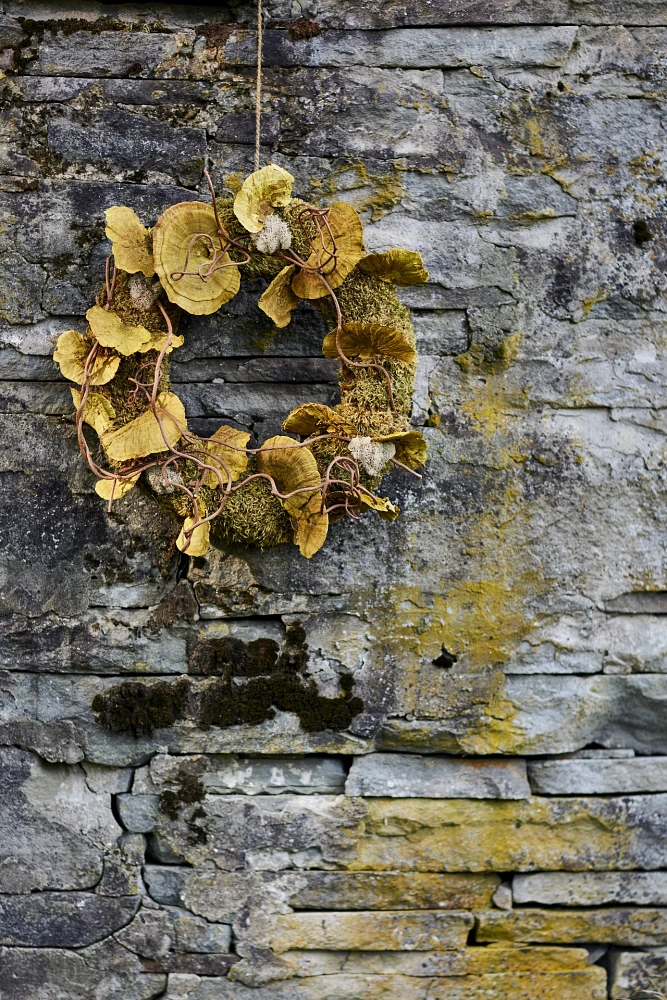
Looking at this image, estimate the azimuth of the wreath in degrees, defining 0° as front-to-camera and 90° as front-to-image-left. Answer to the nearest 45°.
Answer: approximately 0°
